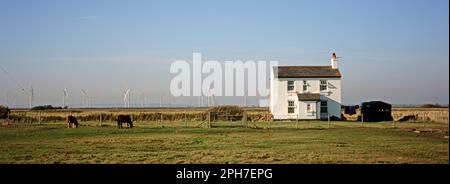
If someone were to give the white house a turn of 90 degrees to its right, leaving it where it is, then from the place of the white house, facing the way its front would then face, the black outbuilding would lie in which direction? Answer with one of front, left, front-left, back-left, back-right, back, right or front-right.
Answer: back

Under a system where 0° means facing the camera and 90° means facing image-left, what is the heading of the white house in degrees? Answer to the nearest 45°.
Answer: approximately 0°
